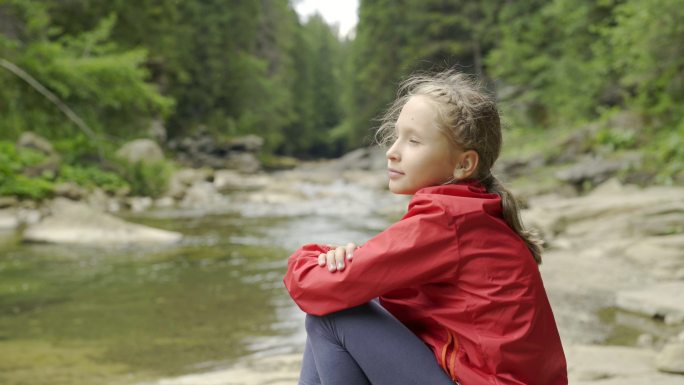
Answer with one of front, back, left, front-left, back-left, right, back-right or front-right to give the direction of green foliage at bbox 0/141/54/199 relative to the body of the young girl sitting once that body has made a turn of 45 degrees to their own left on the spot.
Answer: right

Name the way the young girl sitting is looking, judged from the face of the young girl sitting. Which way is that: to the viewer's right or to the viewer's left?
to the viewer's left

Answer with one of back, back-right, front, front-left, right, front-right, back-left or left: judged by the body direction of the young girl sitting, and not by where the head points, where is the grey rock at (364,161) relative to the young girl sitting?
right

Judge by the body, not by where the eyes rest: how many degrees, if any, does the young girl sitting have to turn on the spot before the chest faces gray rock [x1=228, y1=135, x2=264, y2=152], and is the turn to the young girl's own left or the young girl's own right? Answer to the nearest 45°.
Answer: approximately 90° to the young girl's own right

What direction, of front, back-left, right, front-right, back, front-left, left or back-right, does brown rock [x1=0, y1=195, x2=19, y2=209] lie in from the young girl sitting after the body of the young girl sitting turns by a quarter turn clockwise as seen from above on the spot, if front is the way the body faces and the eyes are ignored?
front-left

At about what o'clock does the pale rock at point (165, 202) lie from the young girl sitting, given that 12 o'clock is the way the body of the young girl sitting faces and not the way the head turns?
The pale rock is roughly at 2 o'clock from the young girl sitting.

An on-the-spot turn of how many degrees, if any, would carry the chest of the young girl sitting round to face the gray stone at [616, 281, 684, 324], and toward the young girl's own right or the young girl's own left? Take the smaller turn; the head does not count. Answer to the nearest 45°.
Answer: approximately 135° to the young girl's own right

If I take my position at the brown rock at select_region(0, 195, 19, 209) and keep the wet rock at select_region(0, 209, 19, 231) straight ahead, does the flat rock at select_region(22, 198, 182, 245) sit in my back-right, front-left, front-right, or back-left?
front-left

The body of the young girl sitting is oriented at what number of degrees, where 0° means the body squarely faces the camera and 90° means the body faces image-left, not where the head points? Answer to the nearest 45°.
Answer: approximately 90°

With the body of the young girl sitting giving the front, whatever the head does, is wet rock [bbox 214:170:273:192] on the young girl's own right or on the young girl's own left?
on the young girl's own right

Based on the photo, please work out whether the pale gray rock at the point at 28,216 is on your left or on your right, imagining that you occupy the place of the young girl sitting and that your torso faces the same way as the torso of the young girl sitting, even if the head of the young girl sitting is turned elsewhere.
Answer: on your right

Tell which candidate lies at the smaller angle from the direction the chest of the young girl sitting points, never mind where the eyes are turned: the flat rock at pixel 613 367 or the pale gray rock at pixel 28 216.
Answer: the pale gray rock

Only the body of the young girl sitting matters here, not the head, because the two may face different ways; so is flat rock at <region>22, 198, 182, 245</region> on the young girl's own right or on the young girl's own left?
on the young girl's own right

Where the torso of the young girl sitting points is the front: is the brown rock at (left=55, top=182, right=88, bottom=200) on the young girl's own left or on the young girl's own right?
on the young girl's own right

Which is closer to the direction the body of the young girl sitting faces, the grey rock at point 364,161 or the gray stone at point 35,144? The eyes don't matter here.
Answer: the gray stone
